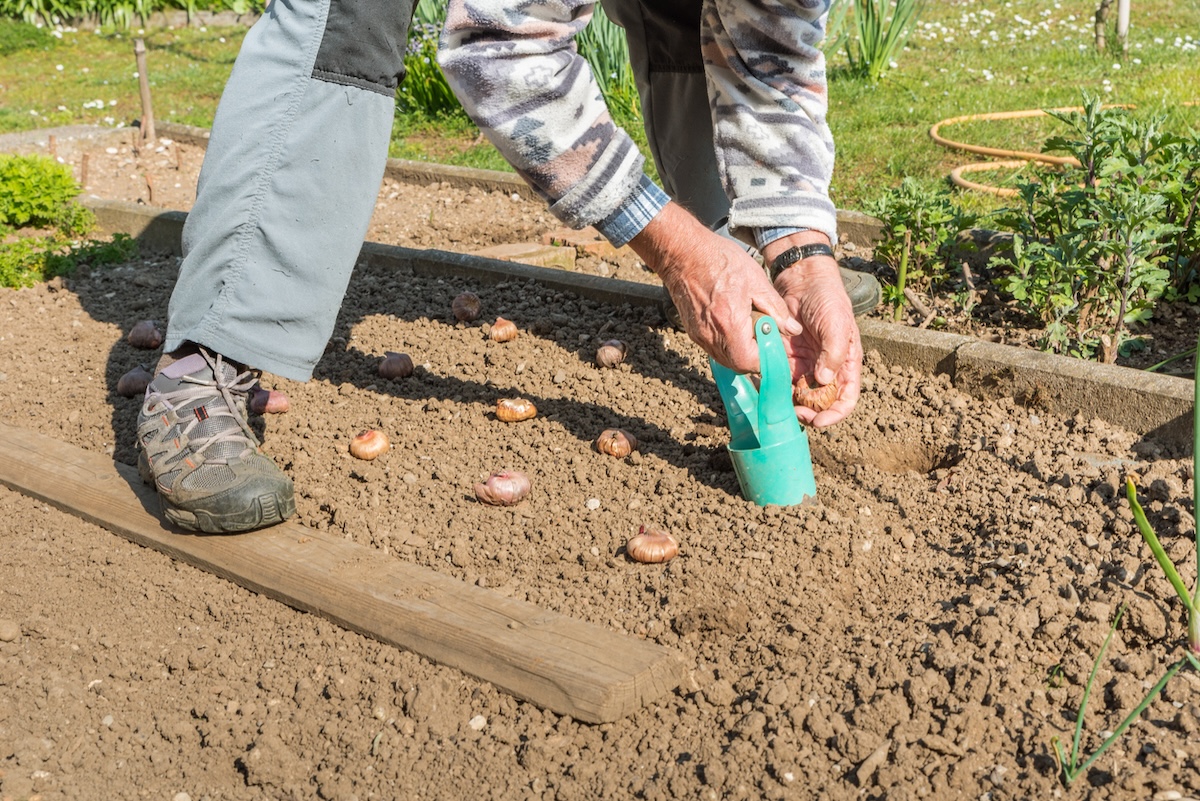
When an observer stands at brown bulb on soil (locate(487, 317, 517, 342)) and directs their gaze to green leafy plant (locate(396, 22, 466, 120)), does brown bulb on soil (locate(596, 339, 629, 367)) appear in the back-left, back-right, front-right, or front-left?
back-right

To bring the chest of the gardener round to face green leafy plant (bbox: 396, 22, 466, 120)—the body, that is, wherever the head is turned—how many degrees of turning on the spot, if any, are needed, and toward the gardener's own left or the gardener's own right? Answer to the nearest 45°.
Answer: approximately 135° to the gardener's own left

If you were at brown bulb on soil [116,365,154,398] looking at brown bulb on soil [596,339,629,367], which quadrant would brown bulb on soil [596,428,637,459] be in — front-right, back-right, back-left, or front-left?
front-right

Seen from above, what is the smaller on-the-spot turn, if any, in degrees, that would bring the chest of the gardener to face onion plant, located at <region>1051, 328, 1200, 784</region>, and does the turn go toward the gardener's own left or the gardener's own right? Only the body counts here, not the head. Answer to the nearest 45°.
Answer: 0° — they already face it

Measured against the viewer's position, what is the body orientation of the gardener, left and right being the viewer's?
facing the viewer and to the right of the viewer

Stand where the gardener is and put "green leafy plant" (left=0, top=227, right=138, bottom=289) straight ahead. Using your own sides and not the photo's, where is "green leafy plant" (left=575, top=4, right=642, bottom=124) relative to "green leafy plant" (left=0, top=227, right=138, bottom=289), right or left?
right

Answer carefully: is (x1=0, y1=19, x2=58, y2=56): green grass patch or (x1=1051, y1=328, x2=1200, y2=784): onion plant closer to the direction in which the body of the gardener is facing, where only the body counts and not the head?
the onion plant

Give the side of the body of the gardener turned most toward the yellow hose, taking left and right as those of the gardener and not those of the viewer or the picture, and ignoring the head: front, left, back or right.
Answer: left

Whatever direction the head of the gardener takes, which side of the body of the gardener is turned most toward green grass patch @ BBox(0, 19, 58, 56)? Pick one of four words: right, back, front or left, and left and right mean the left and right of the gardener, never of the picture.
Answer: back

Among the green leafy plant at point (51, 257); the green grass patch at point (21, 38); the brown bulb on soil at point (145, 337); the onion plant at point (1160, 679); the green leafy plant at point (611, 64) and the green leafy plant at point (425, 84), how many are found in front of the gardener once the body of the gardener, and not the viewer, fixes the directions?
1

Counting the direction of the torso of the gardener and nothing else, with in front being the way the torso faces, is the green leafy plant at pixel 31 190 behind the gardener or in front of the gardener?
behind

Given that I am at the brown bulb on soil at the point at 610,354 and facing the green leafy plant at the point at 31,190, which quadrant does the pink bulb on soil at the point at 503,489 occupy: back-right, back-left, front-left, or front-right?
back-left
